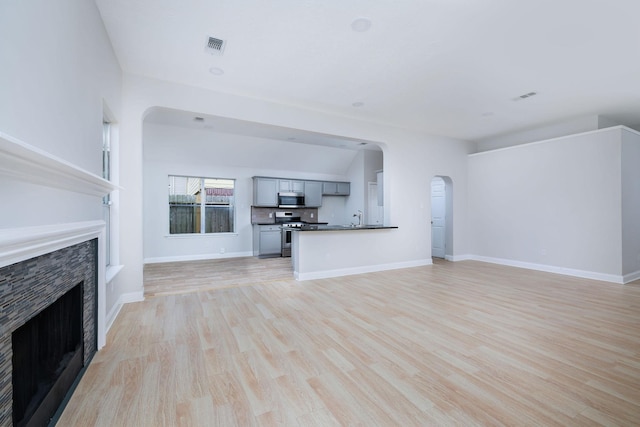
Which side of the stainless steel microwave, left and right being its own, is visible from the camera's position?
front

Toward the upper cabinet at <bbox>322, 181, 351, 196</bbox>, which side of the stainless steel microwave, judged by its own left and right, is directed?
left

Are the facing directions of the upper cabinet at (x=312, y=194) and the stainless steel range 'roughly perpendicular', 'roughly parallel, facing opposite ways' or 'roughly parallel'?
roughly parallel

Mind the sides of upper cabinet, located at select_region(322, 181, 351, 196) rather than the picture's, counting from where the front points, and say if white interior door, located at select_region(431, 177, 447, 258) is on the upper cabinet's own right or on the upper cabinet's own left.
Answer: on the upper cabinet's own left

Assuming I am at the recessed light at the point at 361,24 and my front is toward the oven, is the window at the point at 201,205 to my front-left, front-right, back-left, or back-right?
front-left

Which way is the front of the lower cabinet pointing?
toward the camera

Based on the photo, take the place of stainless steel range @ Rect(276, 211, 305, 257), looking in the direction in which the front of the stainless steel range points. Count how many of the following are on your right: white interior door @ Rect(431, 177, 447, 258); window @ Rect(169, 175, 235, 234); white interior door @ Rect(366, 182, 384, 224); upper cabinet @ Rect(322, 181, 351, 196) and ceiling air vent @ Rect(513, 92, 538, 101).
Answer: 1

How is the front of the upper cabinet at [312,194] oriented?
toward the camera

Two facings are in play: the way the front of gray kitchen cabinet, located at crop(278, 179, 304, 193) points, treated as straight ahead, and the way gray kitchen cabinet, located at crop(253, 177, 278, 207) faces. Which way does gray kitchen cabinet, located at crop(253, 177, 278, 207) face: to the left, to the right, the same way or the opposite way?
the same way

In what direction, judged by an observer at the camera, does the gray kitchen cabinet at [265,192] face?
facing the viewer

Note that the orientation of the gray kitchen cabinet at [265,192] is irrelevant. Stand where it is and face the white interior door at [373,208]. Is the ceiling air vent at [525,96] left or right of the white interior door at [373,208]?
right

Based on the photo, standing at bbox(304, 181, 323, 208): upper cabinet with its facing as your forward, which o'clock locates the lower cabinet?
The lower cabinet is roughly at 2 o'clock from the upper cabinet.

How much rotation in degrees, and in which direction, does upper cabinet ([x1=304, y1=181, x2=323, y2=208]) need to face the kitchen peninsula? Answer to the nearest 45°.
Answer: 0° — it already faces it

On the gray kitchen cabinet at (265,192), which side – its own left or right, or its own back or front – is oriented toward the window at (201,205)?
right

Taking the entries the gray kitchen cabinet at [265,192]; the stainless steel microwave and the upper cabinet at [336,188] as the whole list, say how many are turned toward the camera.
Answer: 3
